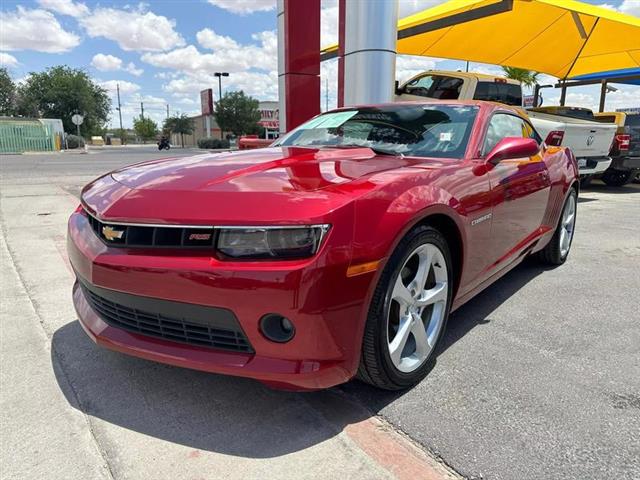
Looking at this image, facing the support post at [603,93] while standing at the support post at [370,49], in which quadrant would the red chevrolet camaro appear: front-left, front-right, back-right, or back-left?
back-right

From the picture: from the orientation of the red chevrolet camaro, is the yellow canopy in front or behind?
behind

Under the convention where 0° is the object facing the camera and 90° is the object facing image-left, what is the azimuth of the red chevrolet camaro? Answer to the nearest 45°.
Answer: approximately 45°

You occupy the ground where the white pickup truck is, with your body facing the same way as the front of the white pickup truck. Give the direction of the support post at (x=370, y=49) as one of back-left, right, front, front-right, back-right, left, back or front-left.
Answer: left

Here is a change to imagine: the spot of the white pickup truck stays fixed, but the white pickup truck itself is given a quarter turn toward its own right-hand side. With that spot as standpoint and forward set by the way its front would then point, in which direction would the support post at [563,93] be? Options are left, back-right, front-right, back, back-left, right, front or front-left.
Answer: front-left

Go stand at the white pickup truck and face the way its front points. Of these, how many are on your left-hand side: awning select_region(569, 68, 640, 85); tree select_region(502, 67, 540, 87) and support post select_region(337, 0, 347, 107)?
1

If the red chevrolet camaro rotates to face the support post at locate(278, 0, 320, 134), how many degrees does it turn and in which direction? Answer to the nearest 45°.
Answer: approximately 135° to its right

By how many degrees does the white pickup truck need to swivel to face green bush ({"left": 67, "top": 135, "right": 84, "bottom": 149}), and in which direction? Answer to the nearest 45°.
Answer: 0° — it already faces it

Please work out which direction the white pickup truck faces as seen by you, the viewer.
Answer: facing away from the viewer and to the left of the viewer

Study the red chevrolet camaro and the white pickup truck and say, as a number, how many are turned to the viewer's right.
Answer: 0

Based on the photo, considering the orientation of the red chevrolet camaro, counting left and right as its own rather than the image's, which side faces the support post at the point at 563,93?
back

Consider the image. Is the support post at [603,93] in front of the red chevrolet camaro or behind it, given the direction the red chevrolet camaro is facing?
behind

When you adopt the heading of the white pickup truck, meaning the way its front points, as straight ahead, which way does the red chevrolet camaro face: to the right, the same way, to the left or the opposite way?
to the left
